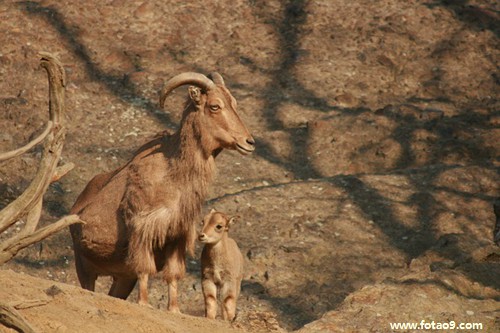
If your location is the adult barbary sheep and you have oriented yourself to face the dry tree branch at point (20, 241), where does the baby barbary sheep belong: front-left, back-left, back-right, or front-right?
back-left

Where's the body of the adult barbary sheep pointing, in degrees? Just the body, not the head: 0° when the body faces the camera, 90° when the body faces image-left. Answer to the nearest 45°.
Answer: approximately 315°

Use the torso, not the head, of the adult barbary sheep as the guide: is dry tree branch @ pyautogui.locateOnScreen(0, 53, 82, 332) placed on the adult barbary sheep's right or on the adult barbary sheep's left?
on the adult barbary sheep's right

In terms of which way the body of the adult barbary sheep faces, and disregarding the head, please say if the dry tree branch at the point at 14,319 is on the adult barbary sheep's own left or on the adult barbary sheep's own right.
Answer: on the adult barbary sheep's own right
